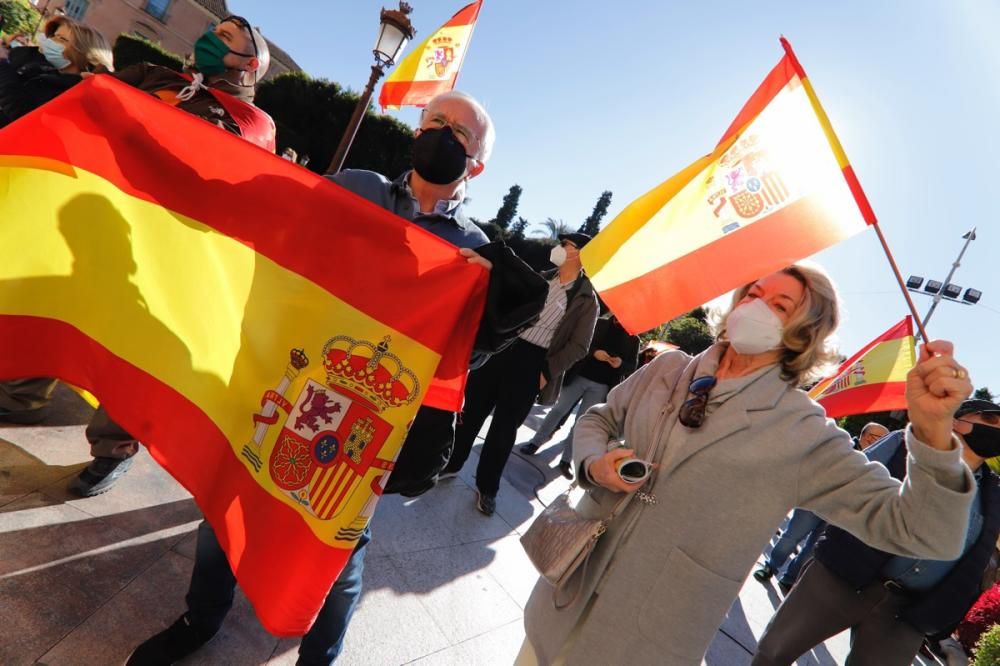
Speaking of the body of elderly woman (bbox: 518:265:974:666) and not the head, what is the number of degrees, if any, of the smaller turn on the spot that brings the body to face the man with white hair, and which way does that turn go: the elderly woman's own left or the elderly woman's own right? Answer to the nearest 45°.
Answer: approximately 45° to the elderly woman's own right

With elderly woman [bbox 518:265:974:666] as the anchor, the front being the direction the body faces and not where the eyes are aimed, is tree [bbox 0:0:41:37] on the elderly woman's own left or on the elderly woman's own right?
on the elderly woman's own right

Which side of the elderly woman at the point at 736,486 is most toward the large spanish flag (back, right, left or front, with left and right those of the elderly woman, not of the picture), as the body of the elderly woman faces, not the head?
front

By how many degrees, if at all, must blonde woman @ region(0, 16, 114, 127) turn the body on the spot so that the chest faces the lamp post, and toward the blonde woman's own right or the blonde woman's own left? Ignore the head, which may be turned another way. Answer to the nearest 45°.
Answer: approximately 180°

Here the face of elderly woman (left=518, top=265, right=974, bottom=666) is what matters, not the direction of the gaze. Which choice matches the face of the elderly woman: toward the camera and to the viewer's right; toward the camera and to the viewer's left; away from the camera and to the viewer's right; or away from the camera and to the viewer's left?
toward the camera and to the viewer's left

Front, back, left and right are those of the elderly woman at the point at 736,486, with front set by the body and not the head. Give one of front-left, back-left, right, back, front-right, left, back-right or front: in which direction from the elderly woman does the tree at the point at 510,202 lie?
right

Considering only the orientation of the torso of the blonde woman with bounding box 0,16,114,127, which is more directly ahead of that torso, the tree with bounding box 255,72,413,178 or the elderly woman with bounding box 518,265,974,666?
the elderly woman

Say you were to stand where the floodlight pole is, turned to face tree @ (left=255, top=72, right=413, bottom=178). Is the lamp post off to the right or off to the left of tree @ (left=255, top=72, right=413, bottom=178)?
left

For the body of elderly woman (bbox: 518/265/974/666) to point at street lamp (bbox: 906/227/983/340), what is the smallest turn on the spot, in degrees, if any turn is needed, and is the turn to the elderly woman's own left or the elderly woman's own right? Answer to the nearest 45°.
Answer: approximately 135° to the elderly woman's own right

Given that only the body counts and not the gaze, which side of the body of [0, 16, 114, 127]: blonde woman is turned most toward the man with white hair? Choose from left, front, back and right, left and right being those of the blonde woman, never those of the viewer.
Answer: left

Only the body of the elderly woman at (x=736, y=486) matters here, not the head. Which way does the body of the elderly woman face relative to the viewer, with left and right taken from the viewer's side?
facing the viewer and to the left of the viewer

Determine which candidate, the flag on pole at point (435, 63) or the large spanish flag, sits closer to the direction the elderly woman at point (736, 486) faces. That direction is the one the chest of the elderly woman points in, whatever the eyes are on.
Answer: the large spanish flag

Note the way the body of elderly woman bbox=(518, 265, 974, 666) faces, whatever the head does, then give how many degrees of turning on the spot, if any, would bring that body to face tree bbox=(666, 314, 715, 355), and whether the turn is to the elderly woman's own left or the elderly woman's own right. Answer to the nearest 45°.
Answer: approximately 135° to the elderly woman's own right

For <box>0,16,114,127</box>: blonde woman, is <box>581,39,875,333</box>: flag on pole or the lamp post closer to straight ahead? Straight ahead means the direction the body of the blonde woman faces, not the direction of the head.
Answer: the flag on pole

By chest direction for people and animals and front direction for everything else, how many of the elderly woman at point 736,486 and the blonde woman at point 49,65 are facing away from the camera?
0
